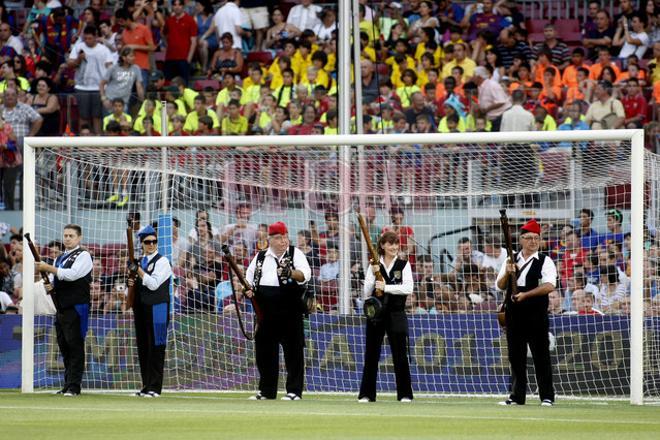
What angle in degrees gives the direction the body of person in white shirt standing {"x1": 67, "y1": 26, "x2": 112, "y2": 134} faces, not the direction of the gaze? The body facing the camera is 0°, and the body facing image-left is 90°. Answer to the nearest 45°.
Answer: approximately 0°

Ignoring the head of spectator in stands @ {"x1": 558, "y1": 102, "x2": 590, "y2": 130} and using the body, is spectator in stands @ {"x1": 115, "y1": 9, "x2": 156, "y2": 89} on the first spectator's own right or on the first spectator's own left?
on the first spectator's own right

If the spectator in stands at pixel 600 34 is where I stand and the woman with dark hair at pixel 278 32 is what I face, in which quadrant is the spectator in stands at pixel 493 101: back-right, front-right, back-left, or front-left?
front-left

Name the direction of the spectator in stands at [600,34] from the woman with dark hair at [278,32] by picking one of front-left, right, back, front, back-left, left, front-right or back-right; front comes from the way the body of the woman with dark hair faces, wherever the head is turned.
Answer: left

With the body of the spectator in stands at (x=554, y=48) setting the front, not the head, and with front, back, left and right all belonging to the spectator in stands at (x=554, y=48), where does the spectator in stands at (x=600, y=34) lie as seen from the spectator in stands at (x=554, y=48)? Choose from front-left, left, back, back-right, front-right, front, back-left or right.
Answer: back-left

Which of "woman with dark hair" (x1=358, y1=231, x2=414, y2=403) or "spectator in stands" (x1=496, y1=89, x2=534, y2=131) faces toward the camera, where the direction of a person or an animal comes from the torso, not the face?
the woman with dark hair

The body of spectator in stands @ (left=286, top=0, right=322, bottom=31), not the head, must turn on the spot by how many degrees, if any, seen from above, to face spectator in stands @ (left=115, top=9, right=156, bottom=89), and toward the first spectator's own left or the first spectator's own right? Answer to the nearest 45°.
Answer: approximately 90° to the first spectator's own right

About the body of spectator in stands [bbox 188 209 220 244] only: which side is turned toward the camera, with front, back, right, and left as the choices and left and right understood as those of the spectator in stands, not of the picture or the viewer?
front

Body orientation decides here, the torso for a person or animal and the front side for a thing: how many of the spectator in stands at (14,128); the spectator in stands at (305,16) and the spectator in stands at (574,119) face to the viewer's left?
0

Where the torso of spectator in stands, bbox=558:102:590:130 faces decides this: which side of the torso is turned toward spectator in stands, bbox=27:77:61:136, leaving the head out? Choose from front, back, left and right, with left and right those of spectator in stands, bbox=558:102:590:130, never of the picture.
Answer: right

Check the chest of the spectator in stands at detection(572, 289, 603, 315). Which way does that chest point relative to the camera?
toward the camera

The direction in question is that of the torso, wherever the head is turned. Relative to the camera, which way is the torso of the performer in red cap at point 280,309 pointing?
toward the camera

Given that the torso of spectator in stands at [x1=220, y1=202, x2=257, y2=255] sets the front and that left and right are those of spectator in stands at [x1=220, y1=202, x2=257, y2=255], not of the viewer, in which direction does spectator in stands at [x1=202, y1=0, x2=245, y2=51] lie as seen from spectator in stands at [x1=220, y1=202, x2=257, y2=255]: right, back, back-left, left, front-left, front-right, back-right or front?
back

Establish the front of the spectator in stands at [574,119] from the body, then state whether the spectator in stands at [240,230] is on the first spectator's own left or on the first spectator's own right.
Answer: on the first spectator's own right
